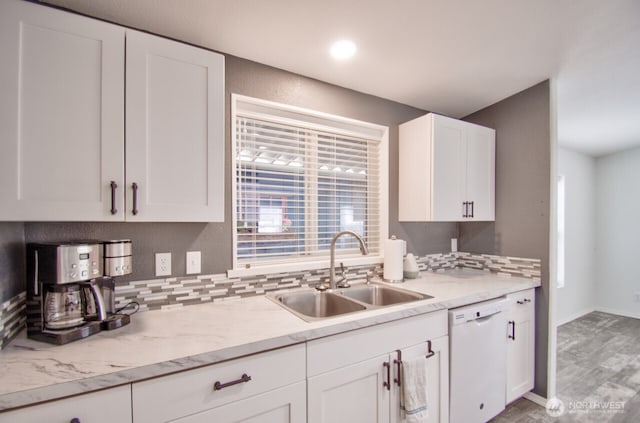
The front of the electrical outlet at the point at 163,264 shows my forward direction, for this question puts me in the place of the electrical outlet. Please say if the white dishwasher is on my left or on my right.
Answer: on my left

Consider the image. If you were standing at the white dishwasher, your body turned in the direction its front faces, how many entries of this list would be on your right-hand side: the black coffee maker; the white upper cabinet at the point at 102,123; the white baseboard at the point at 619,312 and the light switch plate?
3

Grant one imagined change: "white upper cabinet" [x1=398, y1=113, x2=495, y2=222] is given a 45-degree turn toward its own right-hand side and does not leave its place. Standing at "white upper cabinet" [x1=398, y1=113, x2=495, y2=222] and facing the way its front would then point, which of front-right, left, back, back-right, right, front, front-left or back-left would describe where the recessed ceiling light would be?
front-right

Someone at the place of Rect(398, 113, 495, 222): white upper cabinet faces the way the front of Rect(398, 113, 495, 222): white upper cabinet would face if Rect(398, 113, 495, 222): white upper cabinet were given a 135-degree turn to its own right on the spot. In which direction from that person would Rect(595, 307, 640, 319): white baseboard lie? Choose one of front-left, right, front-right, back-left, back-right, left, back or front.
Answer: back-right

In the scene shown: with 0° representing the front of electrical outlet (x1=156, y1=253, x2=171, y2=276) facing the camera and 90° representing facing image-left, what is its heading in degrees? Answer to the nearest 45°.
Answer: approximately 0°

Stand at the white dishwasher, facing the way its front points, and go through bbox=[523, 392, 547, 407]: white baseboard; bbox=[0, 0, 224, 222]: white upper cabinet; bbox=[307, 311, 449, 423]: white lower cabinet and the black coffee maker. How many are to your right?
3

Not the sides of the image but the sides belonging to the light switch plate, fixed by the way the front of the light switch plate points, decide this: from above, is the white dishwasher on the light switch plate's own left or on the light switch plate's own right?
on the light switch plate's own left

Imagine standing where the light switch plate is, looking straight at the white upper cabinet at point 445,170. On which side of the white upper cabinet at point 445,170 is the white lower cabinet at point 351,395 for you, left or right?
right

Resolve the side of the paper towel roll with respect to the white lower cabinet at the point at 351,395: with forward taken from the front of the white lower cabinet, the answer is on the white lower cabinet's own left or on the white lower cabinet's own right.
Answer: on the white lower cabinet's own left

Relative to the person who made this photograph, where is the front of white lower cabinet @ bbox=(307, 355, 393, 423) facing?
facing the viewer and to the right of the viewer

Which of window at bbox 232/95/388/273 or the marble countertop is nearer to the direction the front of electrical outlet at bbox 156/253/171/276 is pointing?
the marble countertop
